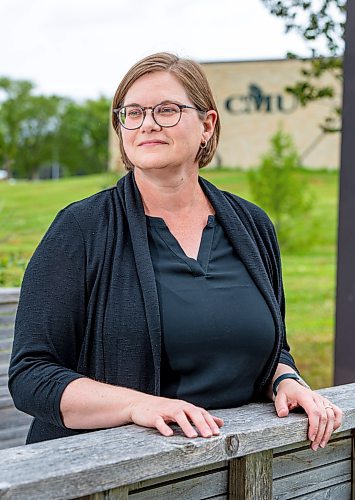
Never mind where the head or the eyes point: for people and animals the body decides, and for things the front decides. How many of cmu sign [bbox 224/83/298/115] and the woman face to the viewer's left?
0

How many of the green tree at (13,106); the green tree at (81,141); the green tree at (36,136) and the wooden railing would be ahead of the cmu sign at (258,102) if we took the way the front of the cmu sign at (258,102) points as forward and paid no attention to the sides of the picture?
1

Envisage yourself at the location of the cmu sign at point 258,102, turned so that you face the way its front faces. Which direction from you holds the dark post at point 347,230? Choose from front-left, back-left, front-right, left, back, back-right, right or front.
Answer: front

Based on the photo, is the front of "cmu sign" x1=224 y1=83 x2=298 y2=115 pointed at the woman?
yes

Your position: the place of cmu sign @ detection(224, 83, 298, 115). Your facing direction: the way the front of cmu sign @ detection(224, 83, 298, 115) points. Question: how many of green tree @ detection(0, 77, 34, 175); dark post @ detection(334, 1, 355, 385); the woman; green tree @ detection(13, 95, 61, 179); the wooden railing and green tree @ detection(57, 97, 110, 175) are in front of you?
3

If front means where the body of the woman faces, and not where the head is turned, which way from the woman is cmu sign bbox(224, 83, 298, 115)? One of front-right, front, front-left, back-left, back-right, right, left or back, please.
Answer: back-left

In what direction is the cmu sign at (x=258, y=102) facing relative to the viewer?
toward the camera

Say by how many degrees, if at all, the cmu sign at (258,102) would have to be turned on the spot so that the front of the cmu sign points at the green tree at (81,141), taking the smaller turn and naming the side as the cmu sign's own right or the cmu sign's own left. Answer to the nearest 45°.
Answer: approximately 135° to the cmu sign's own right

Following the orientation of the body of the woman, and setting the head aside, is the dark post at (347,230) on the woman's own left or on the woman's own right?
on the woman's own left

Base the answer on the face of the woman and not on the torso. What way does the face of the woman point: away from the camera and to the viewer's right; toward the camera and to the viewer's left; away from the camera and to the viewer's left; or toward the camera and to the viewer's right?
toward the camera and to the viewer's left

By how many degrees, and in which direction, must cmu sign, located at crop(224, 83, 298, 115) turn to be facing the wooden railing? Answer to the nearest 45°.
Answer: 0° — it already faces it

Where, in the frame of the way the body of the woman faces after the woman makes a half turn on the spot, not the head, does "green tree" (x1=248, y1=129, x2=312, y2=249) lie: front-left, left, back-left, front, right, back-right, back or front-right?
front-right

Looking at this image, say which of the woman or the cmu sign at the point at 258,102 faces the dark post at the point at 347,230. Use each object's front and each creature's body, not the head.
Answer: the cmu sign

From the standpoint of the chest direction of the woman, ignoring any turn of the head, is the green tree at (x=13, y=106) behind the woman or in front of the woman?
behind
